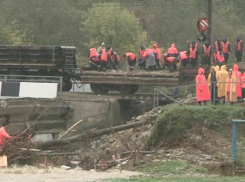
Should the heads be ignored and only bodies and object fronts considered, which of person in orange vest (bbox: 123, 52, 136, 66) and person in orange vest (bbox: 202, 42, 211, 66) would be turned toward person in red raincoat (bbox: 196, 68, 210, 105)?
person in orange vest (bbox: 202, 42, 211, 66)

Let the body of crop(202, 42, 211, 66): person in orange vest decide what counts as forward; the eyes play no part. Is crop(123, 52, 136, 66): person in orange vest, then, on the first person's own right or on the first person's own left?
on the first person's own right

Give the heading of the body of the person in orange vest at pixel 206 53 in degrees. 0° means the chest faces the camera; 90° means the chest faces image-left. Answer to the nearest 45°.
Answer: approximately 0°

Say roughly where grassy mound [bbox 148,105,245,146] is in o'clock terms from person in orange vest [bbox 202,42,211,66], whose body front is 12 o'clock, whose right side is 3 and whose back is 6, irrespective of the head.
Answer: The grassy mound is roughly at 12 o'clock from the person in orange vest.
